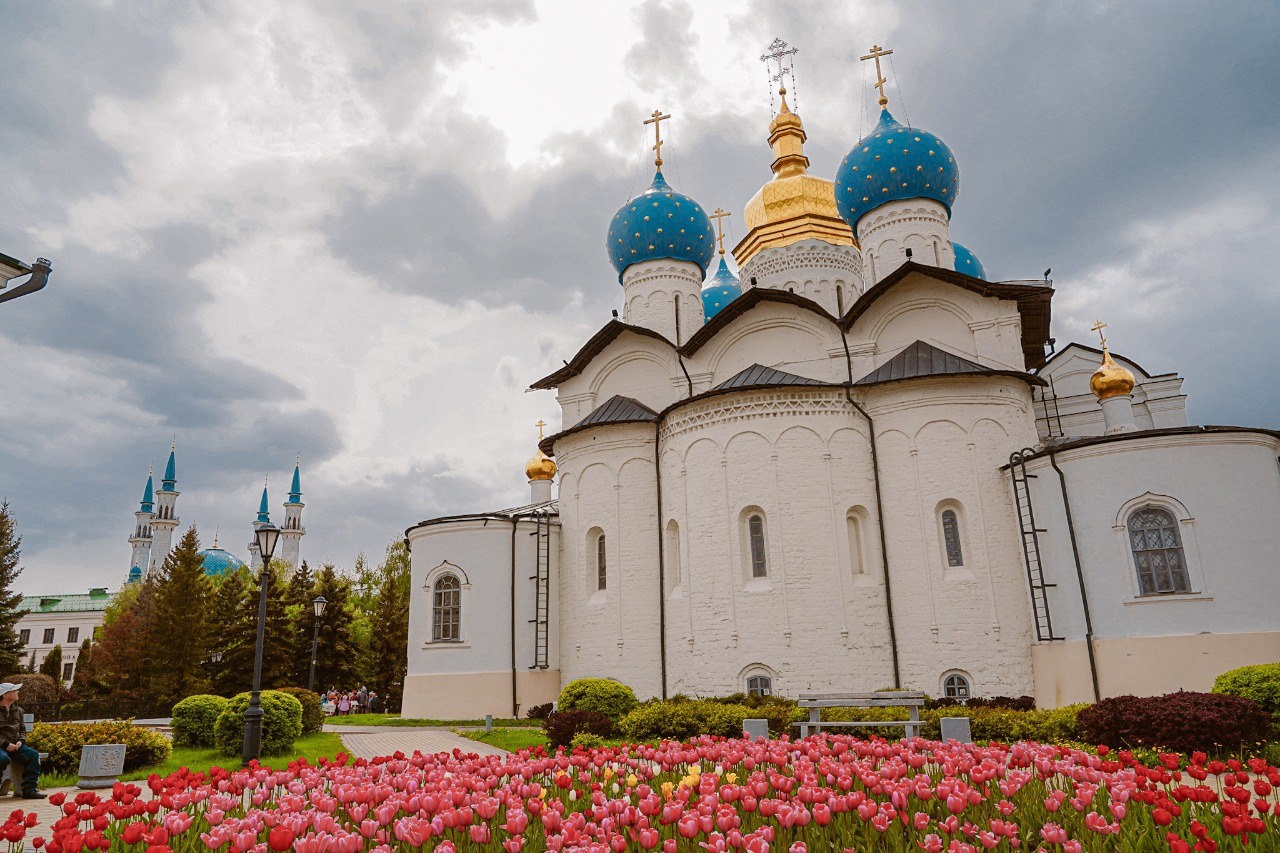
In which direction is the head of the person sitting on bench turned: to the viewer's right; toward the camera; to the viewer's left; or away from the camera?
to the viewer's right

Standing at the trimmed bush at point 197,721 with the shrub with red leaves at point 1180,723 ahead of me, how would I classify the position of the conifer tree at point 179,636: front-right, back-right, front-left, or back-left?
back-left

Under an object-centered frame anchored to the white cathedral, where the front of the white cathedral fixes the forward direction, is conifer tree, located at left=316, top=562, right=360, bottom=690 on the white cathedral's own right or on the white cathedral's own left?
on the white cathedral's own left

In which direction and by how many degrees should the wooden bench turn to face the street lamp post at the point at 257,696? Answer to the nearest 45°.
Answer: approximately 90° to its right

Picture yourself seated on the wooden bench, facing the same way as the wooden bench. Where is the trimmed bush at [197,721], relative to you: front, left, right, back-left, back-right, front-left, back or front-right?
right

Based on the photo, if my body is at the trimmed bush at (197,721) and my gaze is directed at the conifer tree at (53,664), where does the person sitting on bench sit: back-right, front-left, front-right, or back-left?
back-left

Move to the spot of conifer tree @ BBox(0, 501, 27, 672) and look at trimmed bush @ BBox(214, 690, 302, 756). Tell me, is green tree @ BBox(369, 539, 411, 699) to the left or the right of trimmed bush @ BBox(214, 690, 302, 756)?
left

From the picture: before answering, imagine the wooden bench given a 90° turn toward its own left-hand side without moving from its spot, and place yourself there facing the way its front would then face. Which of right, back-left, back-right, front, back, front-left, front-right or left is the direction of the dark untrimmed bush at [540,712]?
back-left

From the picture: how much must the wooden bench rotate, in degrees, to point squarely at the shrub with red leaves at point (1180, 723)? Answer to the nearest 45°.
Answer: approximately 45° to its left

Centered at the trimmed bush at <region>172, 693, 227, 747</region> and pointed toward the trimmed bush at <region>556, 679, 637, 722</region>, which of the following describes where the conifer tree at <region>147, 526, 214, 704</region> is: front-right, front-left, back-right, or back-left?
back-left

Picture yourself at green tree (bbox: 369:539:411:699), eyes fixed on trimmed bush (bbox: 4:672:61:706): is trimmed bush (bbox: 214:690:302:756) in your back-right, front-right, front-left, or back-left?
front-left

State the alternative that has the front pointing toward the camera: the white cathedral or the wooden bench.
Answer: the wooden bench
